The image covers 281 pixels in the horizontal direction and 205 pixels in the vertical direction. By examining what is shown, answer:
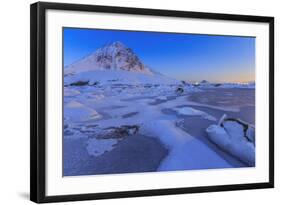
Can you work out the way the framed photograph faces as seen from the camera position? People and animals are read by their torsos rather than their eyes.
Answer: facing the viewer and to the right of the viewer
